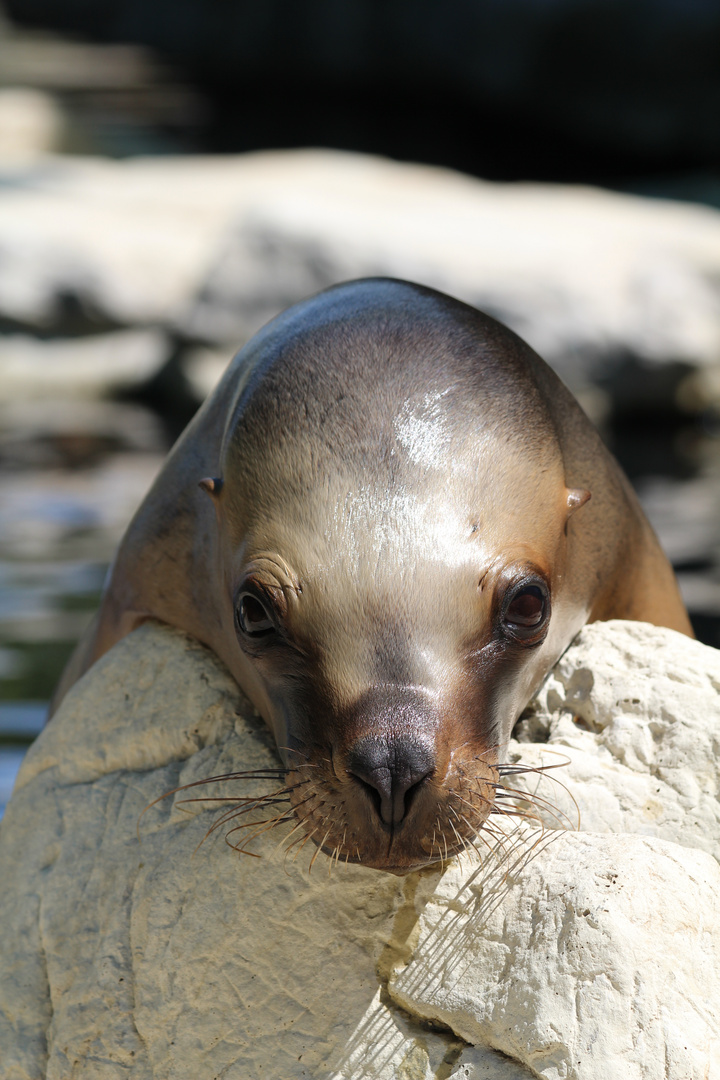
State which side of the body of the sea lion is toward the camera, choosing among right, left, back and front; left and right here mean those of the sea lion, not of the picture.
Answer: front

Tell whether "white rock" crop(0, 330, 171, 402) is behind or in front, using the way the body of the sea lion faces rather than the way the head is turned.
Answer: behind

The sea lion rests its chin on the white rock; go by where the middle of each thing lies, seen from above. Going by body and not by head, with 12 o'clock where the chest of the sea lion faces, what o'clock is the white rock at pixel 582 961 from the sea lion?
The white rock is roughly at 11 o'clock from the sea lion.

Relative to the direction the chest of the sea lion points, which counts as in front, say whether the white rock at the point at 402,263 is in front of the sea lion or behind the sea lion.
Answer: behind

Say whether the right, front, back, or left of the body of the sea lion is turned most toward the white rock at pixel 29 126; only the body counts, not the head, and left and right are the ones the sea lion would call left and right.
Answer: back
